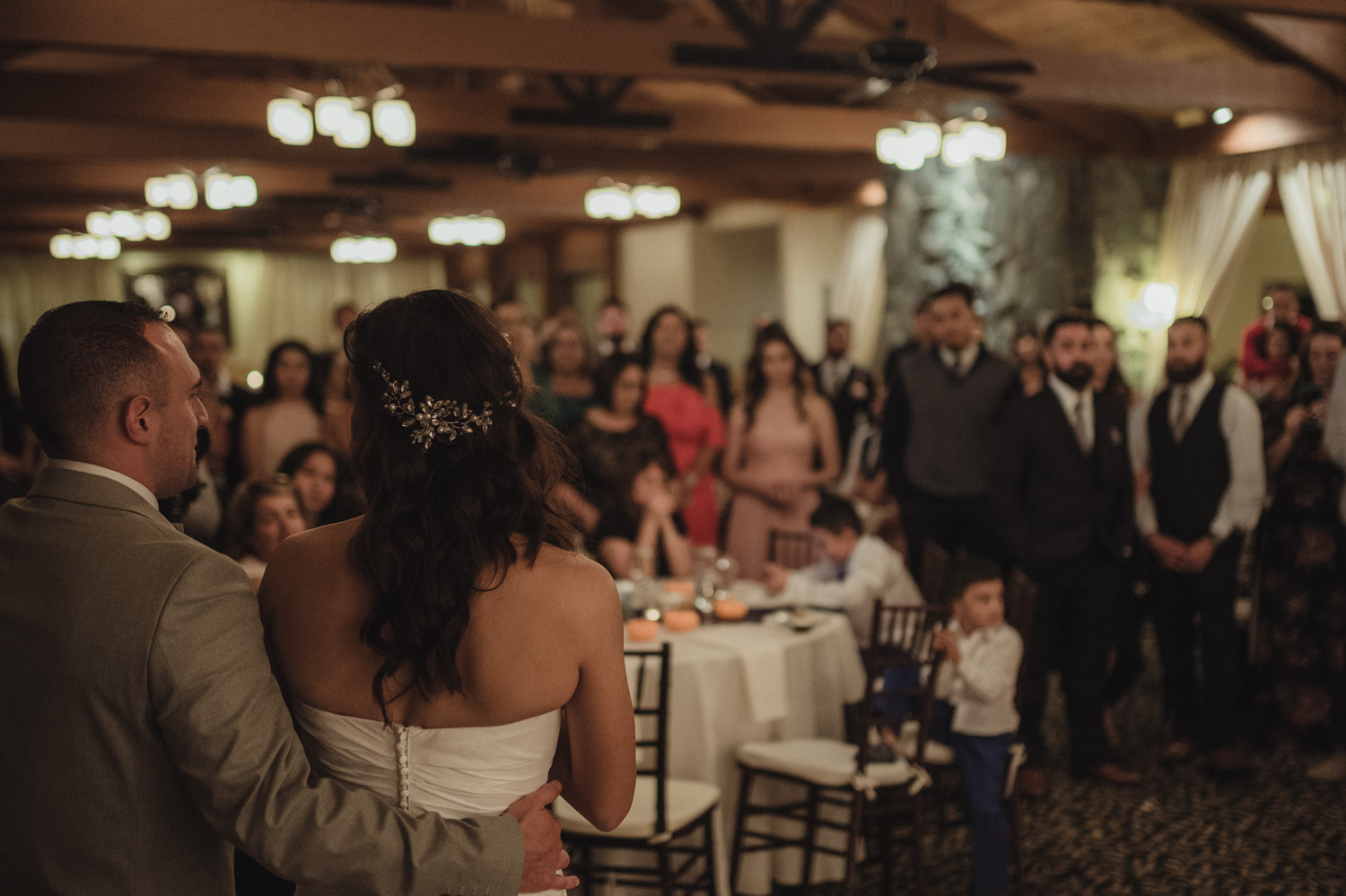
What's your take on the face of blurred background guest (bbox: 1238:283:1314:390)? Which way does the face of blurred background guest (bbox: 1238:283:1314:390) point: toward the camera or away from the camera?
toward the camera

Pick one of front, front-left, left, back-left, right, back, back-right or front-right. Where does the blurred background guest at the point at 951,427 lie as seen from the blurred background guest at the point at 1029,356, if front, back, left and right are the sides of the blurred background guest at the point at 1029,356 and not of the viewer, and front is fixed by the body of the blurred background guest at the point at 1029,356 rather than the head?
front

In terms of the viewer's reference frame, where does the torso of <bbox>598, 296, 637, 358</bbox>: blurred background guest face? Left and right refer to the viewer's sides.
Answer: facing the viewer

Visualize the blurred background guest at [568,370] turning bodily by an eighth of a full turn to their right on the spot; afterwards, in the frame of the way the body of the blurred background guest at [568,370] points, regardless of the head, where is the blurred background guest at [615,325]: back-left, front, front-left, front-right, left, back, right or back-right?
back-right

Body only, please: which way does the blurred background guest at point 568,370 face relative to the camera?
toward the camera

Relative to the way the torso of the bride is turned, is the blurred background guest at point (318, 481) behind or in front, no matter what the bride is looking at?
in front

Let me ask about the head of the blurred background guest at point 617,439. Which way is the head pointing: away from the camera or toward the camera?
toward the camera

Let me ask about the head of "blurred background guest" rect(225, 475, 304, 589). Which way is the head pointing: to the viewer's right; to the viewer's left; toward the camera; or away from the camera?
toward the camera

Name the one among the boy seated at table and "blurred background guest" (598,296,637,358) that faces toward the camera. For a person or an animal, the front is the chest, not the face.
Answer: the blurred background guest

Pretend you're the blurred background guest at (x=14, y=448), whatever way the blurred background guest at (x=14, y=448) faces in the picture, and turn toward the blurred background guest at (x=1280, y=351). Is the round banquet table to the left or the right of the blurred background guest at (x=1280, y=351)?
right

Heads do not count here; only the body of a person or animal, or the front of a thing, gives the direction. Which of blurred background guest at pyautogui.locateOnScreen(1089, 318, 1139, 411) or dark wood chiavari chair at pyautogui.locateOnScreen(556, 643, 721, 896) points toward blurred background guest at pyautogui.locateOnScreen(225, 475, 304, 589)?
blurred background guest at pyautogui.locateOnScreen(1089, 318, 1139, 411)
